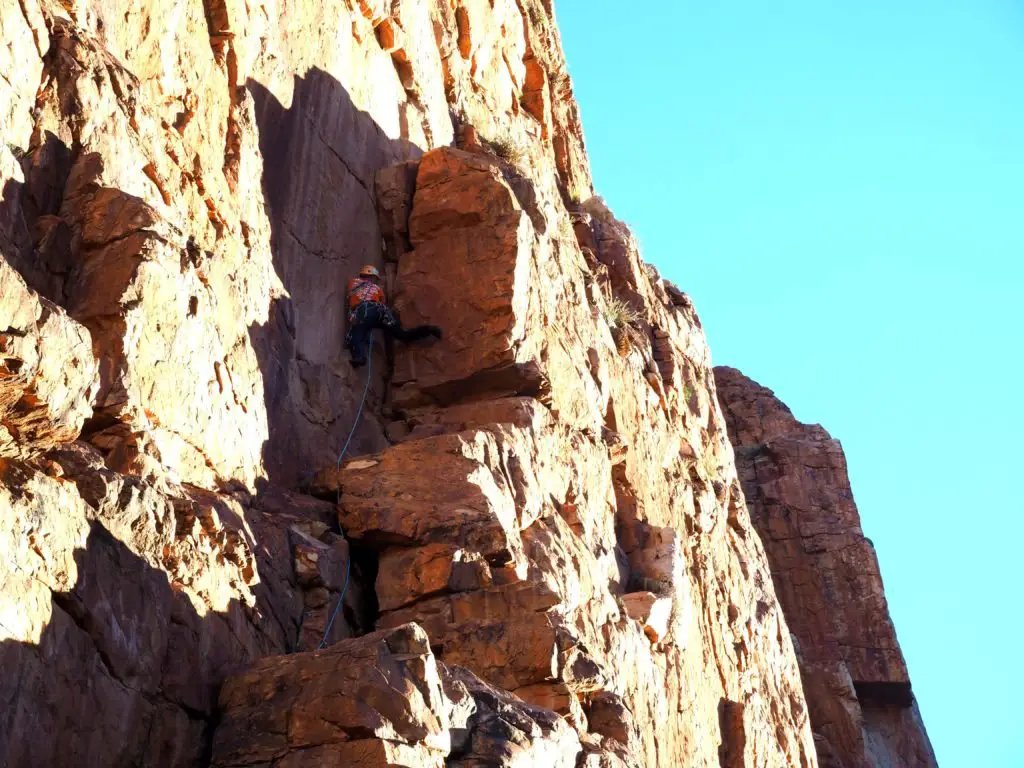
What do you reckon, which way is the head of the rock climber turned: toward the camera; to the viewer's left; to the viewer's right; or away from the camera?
away from the camera

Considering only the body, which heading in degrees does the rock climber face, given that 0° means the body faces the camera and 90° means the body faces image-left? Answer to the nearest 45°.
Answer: approximately 180°

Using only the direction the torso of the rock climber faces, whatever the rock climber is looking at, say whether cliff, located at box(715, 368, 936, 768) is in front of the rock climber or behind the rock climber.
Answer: in front
